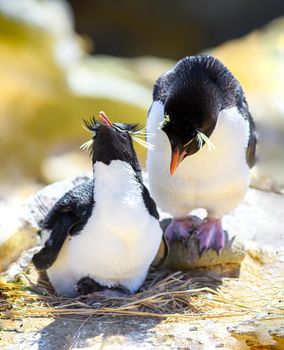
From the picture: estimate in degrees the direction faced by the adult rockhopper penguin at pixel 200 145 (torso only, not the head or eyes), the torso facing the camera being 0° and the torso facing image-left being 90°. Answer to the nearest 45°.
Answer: approximately 0°

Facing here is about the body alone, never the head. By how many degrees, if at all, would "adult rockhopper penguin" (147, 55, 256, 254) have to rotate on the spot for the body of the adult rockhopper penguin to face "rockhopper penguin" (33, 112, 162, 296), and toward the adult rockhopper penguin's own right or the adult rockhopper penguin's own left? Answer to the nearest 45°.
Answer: approximately 45° to the adult rockhopper penguin's own right
